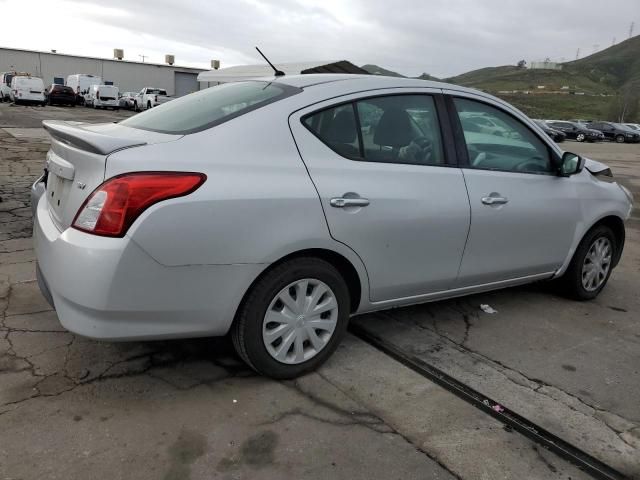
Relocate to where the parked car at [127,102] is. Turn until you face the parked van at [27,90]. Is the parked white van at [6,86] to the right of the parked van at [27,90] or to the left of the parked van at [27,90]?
right

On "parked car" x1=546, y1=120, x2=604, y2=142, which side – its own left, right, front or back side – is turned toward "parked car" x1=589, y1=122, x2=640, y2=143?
left

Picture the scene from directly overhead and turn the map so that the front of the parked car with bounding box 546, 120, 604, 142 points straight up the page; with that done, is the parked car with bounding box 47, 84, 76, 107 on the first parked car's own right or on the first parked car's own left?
on the first parked car's own right

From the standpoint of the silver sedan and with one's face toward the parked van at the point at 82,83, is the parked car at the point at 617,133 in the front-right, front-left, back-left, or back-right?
front-right

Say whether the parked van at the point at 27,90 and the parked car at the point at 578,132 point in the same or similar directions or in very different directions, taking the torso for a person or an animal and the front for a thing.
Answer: very different directions

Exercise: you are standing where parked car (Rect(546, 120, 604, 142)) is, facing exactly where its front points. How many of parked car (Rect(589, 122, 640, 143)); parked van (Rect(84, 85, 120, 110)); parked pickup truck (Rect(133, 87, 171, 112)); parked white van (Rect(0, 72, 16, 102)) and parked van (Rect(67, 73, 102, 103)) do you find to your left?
1

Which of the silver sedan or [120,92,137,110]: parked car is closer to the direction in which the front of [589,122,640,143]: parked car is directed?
the silver sedan

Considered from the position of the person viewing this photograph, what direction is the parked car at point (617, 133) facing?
facing the viewer and to the right of the viewer

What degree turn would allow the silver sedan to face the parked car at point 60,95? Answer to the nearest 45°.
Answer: approximately 90° to its left

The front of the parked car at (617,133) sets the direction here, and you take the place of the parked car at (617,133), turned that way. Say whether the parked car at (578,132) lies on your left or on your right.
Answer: on your right
